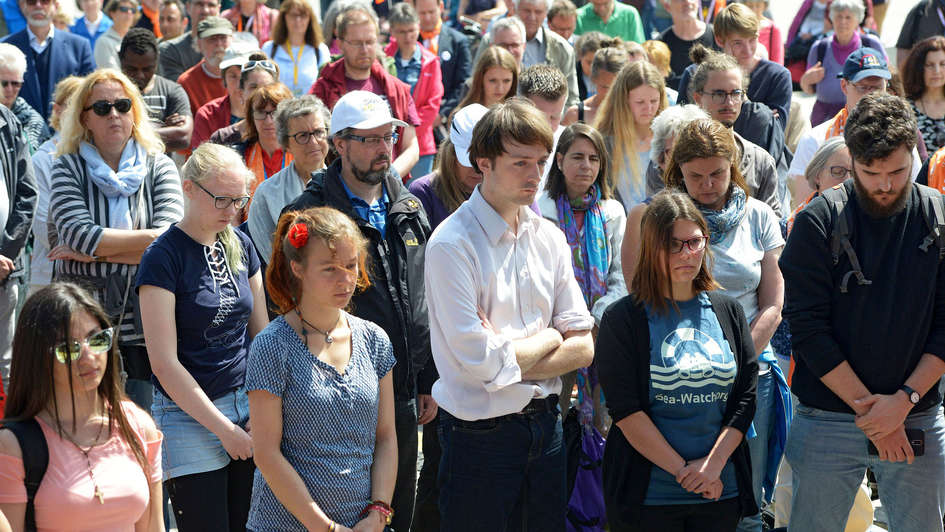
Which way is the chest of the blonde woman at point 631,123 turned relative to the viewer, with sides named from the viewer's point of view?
facing the viewer and to the right of the viewer

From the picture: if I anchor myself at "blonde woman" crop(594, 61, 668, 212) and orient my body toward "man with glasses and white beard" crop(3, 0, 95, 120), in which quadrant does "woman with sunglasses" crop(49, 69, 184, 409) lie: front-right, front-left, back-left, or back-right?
front-left

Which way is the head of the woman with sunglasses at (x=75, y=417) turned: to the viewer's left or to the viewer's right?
to the viewer's right

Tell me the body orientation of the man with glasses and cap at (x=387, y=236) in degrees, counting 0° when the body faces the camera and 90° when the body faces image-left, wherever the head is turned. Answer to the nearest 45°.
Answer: approximately 315°

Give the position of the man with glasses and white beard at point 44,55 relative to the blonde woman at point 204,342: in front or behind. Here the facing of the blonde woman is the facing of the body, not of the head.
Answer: behind

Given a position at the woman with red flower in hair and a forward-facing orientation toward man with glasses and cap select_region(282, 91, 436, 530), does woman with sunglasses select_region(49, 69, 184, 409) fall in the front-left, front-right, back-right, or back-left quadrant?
front-left

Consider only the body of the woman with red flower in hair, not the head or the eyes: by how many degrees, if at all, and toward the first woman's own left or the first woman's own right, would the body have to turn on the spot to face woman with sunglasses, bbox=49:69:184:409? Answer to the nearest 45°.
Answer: approximately 180°

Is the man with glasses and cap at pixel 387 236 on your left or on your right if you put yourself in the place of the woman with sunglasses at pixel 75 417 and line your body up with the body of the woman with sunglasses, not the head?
on your left

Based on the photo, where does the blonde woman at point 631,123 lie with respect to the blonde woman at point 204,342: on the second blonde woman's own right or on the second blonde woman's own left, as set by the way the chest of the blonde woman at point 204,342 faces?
on the second blonde woman's own left

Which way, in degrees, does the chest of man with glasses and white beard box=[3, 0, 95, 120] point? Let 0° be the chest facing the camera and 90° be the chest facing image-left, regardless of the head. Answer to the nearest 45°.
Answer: approximately 0°

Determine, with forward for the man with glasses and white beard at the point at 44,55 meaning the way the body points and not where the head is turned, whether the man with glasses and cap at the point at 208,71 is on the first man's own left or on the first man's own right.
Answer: on the first man's own left

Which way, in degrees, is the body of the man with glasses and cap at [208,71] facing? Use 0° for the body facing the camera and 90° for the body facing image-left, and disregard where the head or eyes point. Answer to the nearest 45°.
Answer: approximately 315°

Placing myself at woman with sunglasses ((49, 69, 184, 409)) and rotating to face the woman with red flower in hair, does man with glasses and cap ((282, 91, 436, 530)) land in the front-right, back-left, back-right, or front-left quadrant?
front-left
